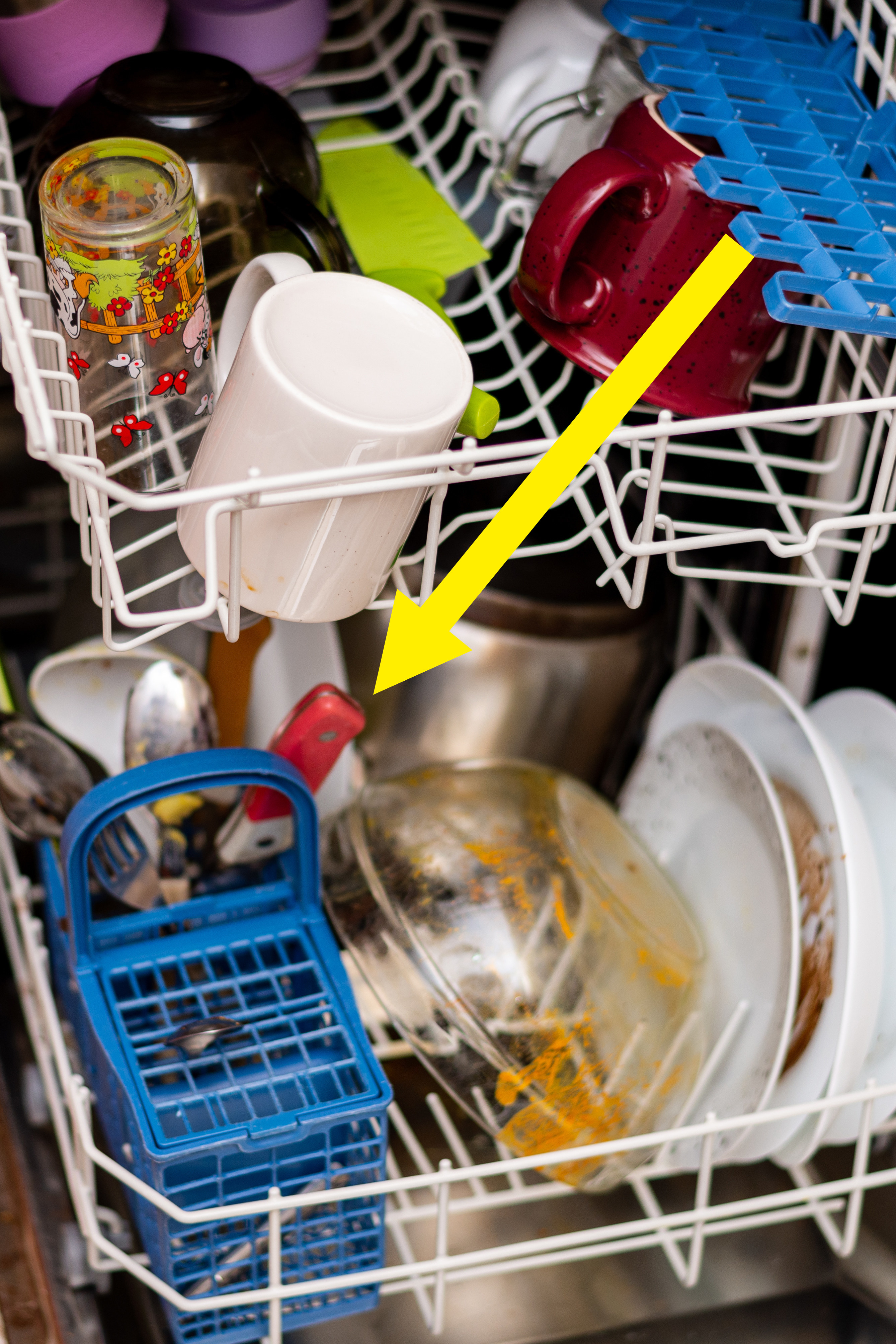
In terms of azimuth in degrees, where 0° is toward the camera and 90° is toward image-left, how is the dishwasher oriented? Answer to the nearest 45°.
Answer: approximately 0°
